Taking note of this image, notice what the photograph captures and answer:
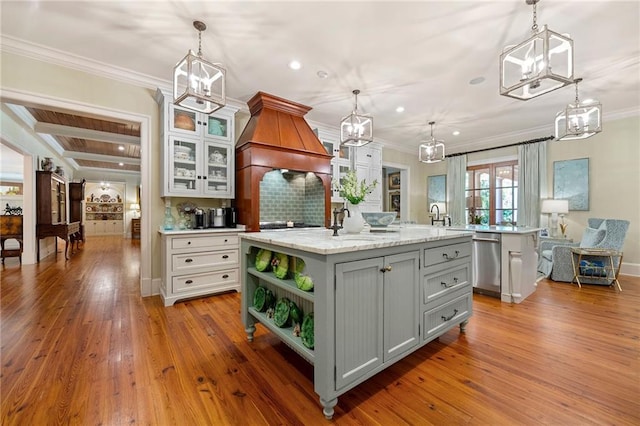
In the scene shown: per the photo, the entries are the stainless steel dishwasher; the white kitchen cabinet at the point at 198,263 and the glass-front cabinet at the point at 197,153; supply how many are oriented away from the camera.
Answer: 0

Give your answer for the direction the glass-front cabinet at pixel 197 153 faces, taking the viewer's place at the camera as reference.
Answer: facing the viewer and to the right of the viewer

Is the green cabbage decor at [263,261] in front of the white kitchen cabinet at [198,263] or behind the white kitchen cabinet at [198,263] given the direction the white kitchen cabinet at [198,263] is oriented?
in front

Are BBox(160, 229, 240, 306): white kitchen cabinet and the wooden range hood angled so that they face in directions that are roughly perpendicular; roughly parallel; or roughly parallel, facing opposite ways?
roughly parallel

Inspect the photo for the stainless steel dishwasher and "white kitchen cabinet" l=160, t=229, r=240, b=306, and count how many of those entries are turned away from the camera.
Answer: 0

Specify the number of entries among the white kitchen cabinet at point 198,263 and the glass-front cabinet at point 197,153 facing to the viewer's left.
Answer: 0

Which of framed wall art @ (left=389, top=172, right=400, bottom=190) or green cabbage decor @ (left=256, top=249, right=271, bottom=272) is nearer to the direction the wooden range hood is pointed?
the green cabbage decor

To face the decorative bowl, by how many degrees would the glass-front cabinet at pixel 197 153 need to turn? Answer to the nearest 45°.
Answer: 0° — it already faces it

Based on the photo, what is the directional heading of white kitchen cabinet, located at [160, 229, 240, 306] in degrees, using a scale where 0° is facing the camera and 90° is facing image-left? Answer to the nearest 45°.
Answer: approximately 315°

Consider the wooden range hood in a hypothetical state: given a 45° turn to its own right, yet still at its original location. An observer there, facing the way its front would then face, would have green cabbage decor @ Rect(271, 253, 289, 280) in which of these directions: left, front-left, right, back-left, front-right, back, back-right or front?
front

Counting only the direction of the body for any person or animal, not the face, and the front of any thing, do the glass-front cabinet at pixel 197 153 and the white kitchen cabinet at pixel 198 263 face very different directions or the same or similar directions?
same or similar directions

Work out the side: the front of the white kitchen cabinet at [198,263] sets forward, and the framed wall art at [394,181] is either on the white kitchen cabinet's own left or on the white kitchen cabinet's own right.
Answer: on the white kitchen cabinet's own left

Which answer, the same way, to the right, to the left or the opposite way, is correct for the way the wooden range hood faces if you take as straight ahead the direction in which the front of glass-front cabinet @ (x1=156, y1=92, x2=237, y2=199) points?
the same way

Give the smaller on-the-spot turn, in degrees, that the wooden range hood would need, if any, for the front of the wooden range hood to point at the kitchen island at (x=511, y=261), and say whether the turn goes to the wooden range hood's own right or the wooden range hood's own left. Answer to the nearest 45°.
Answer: approximately 45° to the wooden range hood's own left

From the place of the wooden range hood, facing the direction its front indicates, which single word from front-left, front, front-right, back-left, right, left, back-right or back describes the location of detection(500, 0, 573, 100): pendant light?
front

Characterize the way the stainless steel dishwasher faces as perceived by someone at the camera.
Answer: facing the viewer and to the left of the viewer
